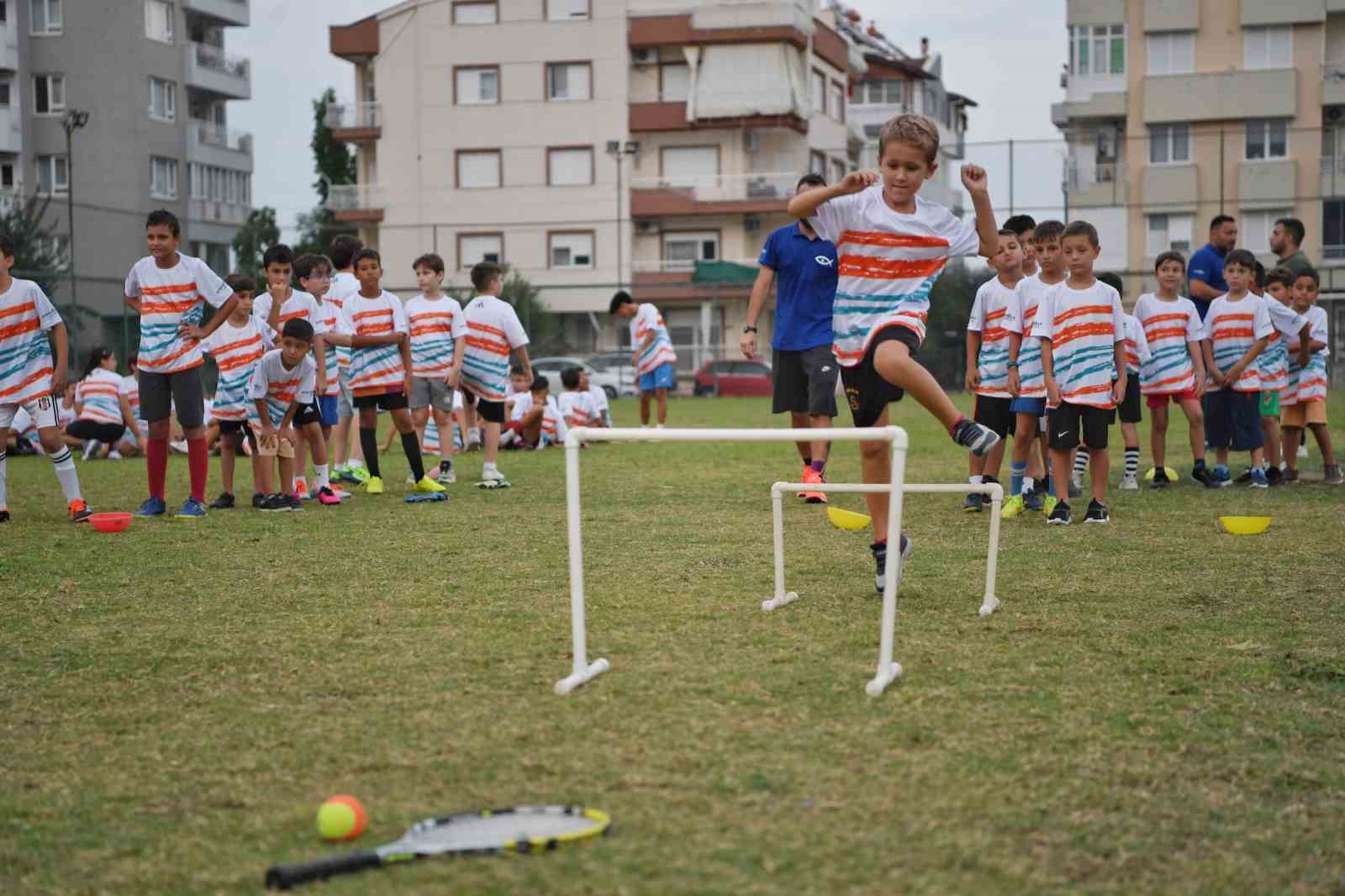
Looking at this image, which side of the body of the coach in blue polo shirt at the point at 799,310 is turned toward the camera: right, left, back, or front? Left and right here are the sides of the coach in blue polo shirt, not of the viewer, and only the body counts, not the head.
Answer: front

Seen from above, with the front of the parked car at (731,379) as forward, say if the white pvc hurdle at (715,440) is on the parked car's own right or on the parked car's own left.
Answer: on the parked car's own left

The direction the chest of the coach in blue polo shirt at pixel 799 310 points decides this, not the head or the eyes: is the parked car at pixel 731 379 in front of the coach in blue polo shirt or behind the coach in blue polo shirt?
behind

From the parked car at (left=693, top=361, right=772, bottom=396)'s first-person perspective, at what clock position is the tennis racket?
The tennis racket is roughly at 3 o'clock from the parked car.

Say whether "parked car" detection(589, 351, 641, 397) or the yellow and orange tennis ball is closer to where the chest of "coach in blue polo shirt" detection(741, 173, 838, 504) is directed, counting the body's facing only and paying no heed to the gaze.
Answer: the yellow and orange tennis ball

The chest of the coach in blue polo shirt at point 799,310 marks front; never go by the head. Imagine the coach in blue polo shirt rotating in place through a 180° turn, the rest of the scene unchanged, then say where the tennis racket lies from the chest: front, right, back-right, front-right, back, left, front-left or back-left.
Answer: back

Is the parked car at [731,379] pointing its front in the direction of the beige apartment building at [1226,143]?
no

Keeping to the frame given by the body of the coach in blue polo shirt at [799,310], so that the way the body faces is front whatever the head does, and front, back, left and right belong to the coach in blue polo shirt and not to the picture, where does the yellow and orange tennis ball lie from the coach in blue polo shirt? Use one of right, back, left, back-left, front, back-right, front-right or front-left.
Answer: front

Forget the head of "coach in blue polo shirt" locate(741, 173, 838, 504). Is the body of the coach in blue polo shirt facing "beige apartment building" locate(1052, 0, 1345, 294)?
no

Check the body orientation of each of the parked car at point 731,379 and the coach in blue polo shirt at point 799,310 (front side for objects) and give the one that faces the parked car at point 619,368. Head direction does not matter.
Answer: the parked car at point 731,379

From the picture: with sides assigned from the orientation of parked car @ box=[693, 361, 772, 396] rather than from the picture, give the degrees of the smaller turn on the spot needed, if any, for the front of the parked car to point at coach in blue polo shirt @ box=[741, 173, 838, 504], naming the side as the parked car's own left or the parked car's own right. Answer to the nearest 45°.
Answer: approximately 90° to the parked car's own right

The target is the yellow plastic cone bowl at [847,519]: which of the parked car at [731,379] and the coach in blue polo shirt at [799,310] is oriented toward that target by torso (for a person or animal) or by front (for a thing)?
the coach in blue polo shirt

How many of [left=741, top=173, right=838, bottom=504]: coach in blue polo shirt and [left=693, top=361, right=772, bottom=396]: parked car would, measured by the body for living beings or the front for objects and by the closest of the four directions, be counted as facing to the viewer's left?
1

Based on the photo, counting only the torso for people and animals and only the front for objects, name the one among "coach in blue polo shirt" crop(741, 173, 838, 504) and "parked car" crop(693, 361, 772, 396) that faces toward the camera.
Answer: the coach in blue polo shirt

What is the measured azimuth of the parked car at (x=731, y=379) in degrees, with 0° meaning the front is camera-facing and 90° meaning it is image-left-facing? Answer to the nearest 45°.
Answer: approximately 90°

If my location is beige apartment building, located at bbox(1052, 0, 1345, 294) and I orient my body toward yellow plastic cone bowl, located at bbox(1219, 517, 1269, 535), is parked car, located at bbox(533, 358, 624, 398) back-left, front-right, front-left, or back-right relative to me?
front-right

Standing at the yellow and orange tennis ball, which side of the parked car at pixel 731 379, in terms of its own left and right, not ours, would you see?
left
